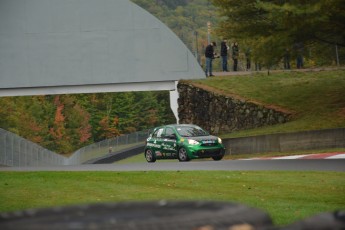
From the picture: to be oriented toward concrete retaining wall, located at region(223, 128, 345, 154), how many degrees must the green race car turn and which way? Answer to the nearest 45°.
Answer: approximately 45° to its left

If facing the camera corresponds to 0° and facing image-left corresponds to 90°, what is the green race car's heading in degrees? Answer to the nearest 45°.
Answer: approximately 315°

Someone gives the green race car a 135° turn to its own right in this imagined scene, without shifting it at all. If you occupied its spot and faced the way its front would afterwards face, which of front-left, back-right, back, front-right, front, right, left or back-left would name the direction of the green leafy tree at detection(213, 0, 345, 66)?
back-right
